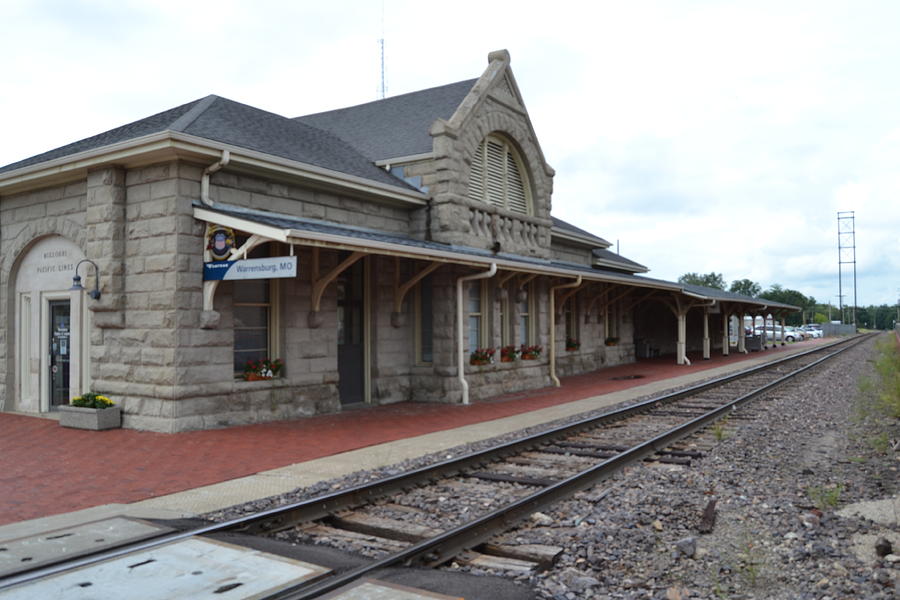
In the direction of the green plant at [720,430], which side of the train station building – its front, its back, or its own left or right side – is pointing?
front

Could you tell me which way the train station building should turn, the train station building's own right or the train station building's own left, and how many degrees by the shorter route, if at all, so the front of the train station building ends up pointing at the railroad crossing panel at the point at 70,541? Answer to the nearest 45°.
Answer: approximately 45° to the train station building's own right

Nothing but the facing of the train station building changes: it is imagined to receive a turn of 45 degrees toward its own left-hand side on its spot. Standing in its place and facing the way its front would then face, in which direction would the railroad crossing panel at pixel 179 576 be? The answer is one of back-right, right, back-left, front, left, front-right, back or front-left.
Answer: right

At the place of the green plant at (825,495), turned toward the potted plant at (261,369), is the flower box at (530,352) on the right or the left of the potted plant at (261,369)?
right

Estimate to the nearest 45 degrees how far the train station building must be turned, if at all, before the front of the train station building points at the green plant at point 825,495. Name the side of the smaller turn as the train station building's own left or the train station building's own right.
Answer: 0° — it already faces it

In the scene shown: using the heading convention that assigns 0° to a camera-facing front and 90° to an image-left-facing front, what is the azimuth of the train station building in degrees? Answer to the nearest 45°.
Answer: approximately 315°

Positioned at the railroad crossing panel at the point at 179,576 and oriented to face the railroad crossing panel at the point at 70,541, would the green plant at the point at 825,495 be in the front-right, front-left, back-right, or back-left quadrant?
back-right
